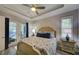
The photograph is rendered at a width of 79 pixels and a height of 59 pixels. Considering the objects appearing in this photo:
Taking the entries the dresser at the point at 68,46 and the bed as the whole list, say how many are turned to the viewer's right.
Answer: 0

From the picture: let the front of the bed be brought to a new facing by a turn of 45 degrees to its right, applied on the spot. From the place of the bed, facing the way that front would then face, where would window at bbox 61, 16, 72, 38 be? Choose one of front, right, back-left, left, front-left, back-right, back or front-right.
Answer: back

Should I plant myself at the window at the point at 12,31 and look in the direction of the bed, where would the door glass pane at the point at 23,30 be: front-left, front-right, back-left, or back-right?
front-left

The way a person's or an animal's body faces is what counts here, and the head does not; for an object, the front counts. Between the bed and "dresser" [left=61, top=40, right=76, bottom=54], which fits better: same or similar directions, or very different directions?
same or similar directions

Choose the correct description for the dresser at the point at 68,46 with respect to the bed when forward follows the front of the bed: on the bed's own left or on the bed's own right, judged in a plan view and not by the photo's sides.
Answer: on the bed's own left

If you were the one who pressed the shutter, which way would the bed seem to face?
facing the viewer and to the left of the viewer

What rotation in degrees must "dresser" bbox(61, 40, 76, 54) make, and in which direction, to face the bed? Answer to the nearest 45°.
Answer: approximately 45° to its right

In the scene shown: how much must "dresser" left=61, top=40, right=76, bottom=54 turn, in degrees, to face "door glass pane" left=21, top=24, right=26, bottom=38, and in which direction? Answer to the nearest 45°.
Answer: approximately 45° to its right
